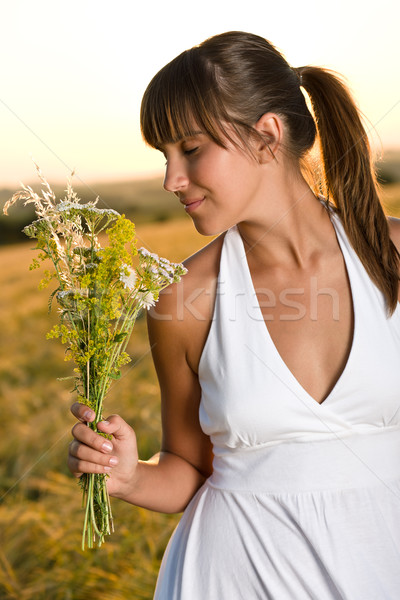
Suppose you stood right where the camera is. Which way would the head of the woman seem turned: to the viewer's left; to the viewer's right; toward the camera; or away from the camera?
to the viewer's left

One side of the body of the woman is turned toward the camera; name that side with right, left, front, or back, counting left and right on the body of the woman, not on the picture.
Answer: front
